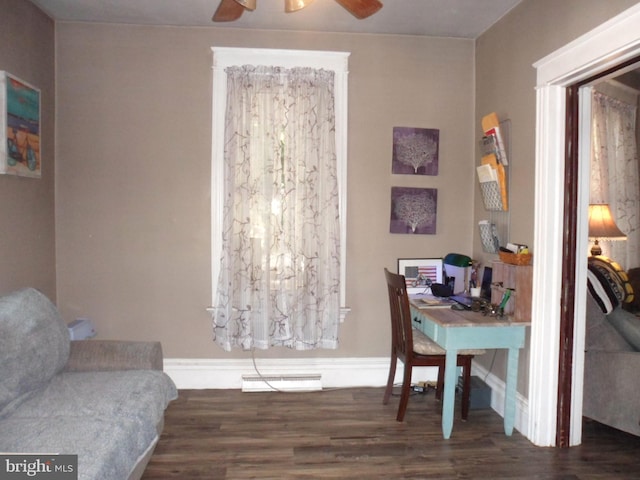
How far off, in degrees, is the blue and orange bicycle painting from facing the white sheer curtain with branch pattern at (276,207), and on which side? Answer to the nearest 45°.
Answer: approximately 45° to its left

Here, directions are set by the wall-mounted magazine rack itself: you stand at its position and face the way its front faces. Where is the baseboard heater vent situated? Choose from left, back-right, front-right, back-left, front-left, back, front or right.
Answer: front-right

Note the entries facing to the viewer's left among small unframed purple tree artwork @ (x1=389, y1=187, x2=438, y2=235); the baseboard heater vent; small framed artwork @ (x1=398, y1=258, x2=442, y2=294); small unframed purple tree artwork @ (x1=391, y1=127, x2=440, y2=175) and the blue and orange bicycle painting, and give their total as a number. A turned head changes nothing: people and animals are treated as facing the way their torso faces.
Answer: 0

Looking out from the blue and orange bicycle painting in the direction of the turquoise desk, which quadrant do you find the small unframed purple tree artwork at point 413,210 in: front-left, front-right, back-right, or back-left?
front-left

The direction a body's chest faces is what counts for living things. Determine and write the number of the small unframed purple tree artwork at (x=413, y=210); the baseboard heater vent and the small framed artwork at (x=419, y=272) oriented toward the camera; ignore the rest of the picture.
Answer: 3

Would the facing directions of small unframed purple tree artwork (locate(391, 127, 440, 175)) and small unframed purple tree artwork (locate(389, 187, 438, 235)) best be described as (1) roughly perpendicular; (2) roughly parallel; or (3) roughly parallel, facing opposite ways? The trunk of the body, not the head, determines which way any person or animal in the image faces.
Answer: roughly parallel

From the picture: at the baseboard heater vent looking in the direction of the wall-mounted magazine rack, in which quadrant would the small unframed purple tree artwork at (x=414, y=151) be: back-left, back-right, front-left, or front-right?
front-left

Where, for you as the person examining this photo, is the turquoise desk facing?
facing to the left of the viewer

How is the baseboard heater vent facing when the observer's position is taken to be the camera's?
facing the viewer

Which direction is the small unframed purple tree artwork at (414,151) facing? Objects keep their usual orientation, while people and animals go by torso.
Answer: toward the camera

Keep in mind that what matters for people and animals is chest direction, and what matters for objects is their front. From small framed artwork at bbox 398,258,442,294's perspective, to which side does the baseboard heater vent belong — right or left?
on its right

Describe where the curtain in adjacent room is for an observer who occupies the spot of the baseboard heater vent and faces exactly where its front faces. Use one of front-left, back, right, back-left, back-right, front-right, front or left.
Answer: left

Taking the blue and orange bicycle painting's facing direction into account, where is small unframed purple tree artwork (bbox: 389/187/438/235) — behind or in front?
in front

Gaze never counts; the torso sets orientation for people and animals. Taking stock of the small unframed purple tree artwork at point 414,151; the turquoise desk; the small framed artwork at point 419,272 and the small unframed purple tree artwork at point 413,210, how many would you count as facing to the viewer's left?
1
